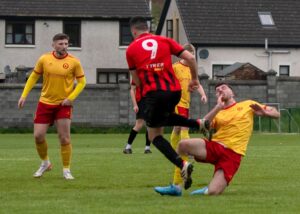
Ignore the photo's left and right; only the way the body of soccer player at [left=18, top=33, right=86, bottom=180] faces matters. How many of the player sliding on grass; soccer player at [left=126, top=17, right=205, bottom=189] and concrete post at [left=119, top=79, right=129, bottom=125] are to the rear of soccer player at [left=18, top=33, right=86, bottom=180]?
1

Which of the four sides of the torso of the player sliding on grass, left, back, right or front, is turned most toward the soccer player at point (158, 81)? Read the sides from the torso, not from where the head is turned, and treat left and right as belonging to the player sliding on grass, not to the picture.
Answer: front

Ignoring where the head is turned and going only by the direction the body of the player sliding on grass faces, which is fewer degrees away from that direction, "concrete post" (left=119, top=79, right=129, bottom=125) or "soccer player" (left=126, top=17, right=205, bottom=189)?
the soccer player

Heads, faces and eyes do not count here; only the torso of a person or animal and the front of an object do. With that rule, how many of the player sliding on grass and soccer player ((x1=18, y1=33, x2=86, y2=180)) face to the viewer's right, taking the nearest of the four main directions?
0

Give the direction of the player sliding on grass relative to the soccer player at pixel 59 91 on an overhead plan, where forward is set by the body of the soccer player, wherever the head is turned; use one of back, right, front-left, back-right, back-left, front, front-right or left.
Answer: front-left

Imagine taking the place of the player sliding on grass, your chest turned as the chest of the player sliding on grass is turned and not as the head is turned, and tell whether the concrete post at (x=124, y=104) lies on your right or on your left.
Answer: on your right

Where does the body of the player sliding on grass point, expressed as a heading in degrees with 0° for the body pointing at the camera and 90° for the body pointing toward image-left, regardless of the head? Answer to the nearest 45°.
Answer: approximately 45°

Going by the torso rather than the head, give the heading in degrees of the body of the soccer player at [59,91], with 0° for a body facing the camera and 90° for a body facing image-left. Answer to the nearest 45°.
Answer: approximately 0°
